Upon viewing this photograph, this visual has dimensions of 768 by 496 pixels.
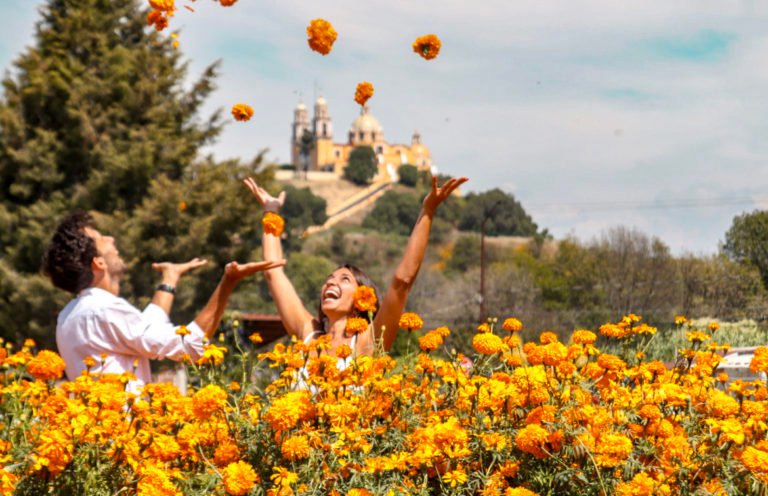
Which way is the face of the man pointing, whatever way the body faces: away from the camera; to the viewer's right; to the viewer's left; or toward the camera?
to the viewer's right

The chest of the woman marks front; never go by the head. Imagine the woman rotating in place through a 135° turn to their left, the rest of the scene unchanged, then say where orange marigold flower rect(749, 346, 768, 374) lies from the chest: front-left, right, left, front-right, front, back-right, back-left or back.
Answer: front-right

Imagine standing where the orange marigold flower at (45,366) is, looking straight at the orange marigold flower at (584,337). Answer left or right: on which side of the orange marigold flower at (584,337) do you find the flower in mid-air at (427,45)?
left

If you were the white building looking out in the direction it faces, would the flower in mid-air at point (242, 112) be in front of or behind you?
in front

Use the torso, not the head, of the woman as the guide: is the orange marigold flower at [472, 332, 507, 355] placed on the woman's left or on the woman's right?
on the woman's left
